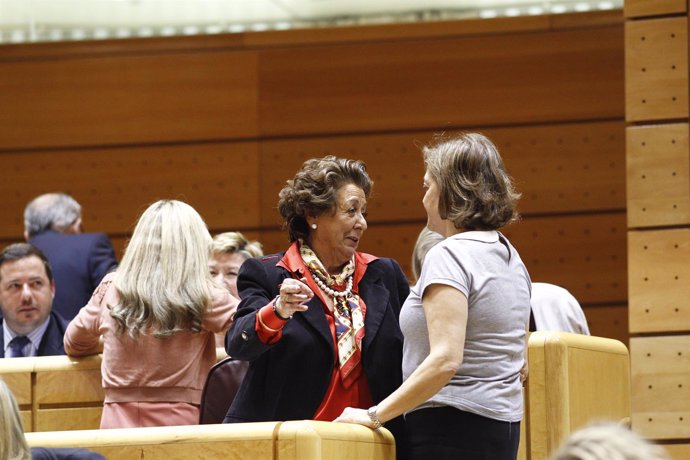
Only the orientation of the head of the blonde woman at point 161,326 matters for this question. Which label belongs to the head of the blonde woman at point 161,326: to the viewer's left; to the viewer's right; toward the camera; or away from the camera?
away from the camera

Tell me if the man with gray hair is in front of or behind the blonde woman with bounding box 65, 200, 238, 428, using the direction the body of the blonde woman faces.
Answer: in front

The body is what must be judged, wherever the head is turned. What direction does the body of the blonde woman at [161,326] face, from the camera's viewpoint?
away from the camera
